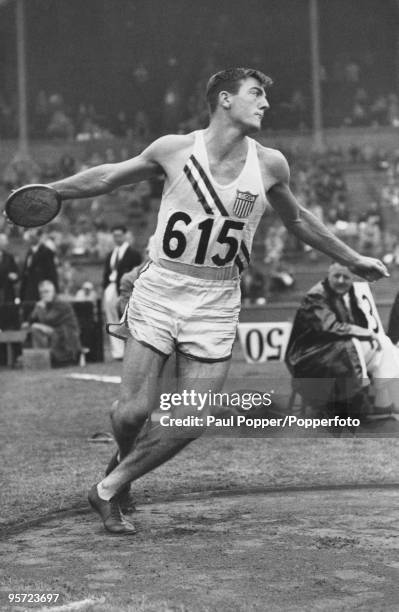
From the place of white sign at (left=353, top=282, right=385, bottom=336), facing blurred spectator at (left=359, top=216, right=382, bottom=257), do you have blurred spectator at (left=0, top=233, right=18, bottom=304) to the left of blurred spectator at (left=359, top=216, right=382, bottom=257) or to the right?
left

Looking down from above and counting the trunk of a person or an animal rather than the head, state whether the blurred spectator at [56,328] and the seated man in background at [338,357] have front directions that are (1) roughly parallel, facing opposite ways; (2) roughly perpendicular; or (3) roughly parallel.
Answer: roughly perpendicular

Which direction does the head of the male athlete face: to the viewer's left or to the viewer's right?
to the viewer's right

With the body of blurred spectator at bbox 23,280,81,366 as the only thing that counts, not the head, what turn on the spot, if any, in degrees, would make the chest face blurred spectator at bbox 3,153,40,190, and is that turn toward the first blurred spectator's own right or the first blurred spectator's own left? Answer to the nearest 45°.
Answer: approximately 135° to the first blurred spectator's own right

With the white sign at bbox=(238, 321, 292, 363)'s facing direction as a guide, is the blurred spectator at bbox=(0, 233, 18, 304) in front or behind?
behind

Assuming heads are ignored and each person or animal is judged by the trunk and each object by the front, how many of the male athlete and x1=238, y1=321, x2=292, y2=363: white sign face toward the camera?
2

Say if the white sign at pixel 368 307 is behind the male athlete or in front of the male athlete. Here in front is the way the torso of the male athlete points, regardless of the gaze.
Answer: behind

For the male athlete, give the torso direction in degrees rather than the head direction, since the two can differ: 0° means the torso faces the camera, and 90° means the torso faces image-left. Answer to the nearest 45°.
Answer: approximately 0°

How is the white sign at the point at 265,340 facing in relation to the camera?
toward the camera

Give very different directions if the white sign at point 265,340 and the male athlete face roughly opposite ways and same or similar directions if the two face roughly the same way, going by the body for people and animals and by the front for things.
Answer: same or similar directions

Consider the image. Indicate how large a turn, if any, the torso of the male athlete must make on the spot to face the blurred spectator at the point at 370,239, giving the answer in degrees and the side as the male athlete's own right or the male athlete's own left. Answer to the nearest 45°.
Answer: approximately 180°

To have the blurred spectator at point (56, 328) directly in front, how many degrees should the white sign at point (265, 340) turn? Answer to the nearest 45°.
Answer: approximately 135° to its right
